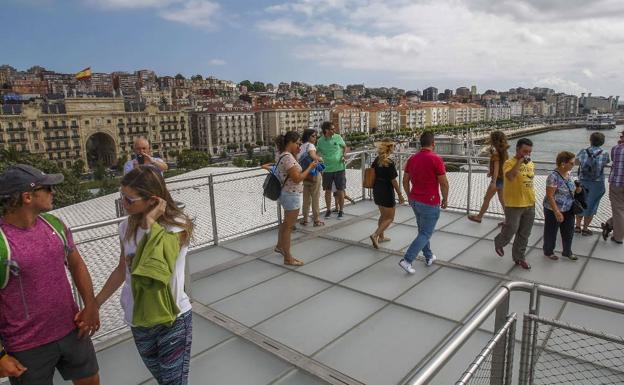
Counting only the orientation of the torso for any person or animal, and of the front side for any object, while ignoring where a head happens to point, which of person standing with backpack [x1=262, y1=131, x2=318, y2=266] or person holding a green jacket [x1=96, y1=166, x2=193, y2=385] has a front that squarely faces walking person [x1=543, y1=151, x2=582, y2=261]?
person standing with backpack [x1=262, y1=131, x2=318, y2=266]

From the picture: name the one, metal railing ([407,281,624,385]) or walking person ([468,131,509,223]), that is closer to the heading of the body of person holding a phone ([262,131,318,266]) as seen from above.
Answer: the walking person

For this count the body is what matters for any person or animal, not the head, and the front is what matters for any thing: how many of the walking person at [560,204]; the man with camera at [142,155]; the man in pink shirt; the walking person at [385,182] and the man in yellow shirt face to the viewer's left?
0

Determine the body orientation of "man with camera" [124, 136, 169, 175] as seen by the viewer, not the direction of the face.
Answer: toward the camera

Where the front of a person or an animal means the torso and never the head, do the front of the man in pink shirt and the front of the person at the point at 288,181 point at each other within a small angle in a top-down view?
no

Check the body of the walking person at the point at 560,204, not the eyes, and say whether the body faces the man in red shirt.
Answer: no

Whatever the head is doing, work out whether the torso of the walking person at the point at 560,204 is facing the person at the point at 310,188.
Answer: no

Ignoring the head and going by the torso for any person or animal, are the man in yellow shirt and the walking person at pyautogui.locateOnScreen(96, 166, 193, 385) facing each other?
no

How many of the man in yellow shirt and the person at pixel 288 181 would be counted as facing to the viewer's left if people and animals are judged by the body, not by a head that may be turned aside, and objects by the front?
0

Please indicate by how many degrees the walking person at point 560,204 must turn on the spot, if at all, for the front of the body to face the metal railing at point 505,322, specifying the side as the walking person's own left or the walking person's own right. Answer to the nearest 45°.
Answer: approximately 45° to the walking person's own right

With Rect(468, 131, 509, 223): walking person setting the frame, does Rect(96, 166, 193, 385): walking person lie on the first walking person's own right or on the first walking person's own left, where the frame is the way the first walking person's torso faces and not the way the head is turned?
on the first walking person's own left

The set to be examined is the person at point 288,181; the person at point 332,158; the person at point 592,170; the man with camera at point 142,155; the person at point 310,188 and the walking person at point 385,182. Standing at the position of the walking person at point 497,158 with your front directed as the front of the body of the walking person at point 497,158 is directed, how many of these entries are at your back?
1

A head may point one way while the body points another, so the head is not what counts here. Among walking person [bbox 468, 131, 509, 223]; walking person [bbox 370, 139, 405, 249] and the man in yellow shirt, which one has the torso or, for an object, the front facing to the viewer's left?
walking person [bbox 468, 131, 509, 223]

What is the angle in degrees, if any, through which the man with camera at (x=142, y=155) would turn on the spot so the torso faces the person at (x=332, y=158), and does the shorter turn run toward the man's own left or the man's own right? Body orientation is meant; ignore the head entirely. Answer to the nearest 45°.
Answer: approximately 90° to the man's own left

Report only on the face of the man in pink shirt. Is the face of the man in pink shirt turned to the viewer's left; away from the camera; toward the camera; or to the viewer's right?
to the viewer's right
